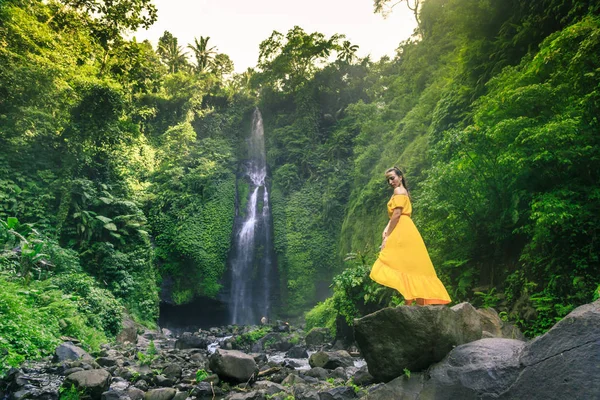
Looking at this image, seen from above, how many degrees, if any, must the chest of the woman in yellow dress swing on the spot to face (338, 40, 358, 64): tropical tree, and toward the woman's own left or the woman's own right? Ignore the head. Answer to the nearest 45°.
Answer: approximately 90° to the woman's own right

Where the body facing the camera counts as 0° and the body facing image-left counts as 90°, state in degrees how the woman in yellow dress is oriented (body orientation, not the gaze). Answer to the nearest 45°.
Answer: approximately 90°

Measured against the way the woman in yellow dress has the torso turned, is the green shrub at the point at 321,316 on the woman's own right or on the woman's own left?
on the woman's own right

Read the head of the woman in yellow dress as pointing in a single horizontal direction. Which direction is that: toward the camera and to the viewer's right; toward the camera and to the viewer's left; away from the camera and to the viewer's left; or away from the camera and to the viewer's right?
toward the camera and to the viewer's left

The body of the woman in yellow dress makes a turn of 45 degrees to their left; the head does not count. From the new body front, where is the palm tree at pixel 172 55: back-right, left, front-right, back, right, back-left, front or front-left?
right

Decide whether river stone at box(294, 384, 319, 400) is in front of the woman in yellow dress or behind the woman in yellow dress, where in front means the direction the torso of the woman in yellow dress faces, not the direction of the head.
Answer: in front

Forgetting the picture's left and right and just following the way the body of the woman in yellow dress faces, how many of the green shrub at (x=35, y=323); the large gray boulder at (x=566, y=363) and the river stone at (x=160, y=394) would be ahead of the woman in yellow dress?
2

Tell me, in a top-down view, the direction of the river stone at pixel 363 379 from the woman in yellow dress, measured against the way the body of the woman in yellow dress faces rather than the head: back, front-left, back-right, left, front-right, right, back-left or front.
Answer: front-right

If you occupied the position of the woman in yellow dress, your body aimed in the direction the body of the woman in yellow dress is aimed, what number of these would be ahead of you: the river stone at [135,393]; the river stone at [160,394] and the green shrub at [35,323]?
3

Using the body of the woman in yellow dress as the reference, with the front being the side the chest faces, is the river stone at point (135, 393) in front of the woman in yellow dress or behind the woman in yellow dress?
in front
